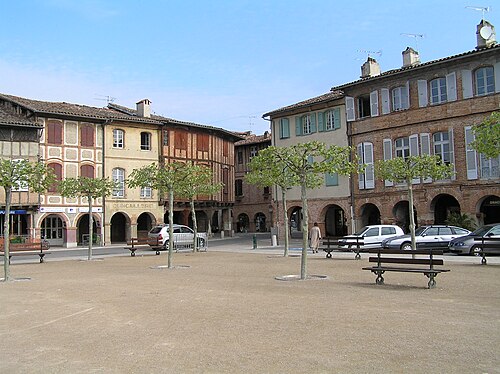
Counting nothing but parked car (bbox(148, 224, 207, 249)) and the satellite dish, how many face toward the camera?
1

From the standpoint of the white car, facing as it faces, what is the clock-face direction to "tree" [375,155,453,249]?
The tree is roughly at 10 o'clock from the white car.

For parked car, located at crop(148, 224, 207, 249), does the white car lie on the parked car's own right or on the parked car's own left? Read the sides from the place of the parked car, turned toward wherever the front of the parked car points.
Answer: on the parked car's own right

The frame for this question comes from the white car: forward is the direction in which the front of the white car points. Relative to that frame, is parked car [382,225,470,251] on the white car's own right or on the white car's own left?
on the white car's own left

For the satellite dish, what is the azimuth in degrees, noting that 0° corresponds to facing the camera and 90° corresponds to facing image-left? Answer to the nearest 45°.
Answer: approximately 0°
